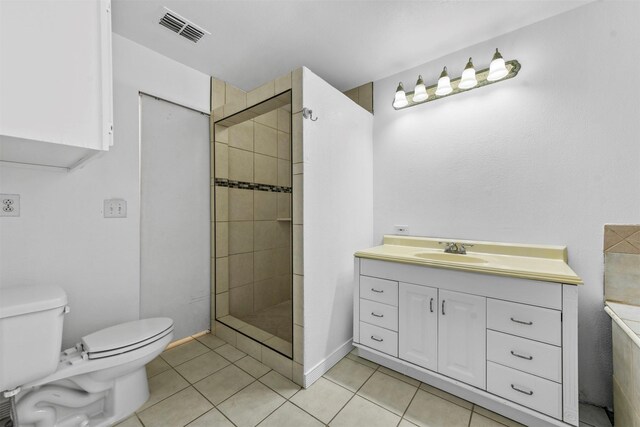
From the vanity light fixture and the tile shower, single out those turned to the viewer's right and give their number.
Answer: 0

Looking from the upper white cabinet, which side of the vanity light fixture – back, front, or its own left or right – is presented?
front

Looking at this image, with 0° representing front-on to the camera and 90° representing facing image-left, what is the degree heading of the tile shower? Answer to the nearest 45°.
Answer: approximately 45°

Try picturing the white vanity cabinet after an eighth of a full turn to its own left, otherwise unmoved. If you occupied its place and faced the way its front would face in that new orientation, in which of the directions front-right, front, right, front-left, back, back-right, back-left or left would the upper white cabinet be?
front-right

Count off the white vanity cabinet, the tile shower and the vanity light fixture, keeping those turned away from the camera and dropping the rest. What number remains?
0

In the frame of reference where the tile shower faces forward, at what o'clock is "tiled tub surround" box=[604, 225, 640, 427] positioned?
The tiled tub surround is roughly at 9 o'clock from the tile shower.

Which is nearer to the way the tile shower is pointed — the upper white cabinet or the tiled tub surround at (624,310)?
the upper white cabinet

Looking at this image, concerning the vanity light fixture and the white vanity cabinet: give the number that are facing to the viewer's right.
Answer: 0

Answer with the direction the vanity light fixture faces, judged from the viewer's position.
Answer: facing the viewer and to the left of the viewer

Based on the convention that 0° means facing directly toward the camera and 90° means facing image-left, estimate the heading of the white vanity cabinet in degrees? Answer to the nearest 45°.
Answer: approximately 45°

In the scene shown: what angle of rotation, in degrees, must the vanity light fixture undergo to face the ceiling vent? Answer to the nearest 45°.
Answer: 0° — it already faces it

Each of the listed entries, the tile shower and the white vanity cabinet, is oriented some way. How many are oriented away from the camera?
0

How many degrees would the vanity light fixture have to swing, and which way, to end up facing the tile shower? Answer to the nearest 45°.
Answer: approximately 45° to its right

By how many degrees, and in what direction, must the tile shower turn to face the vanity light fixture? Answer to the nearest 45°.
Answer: approximately 90° to its left

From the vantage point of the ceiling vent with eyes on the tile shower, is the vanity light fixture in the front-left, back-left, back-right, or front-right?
front-right

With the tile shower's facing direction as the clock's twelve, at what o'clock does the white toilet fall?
The white toilet is roughly at 12 o'clock from the tile shower.
